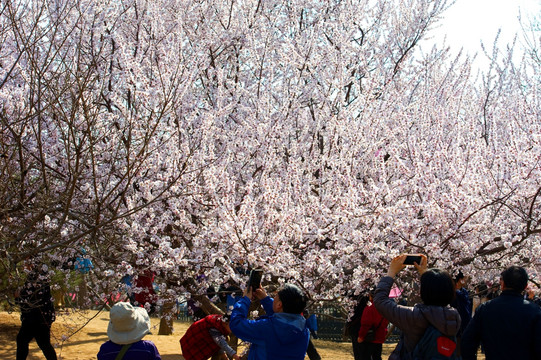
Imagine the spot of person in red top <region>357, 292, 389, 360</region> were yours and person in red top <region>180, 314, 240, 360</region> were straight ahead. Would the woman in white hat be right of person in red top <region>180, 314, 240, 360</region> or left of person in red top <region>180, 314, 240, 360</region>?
left

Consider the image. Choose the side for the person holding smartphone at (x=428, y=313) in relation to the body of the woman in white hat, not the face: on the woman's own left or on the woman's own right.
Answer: on the woman's own right

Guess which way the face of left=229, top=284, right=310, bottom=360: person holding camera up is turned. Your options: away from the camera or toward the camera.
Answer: away from the camera

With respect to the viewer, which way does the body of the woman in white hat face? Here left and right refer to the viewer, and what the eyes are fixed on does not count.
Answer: facing away from the viewer

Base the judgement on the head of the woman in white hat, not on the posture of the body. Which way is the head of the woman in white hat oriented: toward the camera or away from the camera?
away from the camera

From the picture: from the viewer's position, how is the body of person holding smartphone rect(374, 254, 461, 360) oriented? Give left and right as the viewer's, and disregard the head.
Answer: facing away from the viewer and to the left of the viewer

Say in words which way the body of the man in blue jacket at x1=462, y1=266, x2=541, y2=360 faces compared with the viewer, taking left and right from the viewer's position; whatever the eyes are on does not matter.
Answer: facing away from the viewer

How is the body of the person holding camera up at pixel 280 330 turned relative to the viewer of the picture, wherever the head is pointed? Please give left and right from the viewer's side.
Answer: facing away from the viewer and to the left of the viewer

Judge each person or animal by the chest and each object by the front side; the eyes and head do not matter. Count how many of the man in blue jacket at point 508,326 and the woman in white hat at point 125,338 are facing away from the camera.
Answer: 2

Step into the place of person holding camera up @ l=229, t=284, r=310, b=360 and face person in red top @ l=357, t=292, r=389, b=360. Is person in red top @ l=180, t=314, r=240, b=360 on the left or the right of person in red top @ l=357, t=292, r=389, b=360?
left
